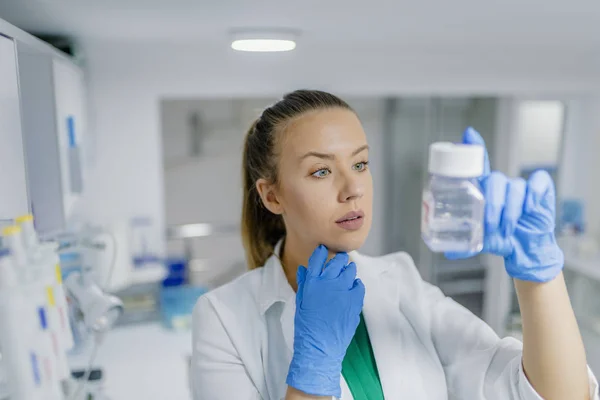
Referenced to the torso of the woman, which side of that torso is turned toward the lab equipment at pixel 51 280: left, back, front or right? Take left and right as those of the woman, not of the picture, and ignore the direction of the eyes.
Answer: right

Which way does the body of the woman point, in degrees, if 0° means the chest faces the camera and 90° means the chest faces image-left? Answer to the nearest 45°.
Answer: approximately 315°

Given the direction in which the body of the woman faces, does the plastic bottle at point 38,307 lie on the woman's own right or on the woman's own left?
on the woman's own right

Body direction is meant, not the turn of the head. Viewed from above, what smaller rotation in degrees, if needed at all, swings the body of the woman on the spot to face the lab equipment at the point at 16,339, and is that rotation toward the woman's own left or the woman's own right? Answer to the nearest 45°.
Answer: approximately 90° to the woman's own right

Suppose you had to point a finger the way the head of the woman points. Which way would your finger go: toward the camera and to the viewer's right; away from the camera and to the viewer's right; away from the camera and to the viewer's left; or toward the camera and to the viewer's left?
toward the camera and to the viewer's right

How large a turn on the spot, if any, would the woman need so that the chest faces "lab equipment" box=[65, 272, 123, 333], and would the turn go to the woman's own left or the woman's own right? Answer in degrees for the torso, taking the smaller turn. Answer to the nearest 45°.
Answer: approximately 135° to the woman's own right
